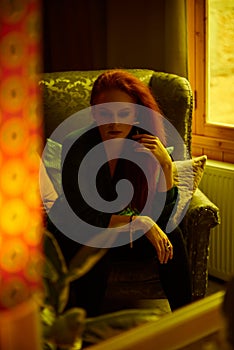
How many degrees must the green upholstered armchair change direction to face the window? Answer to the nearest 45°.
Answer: approximately 135° to its left

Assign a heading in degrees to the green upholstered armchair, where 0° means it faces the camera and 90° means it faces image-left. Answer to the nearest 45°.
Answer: approximately 0°

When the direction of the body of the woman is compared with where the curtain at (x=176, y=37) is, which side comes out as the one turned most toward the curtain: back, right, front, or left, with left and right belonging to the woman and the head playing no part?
back

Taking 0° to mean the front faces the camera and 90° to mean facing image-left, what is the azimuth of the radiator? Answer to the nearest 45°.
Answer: approximately 45°
